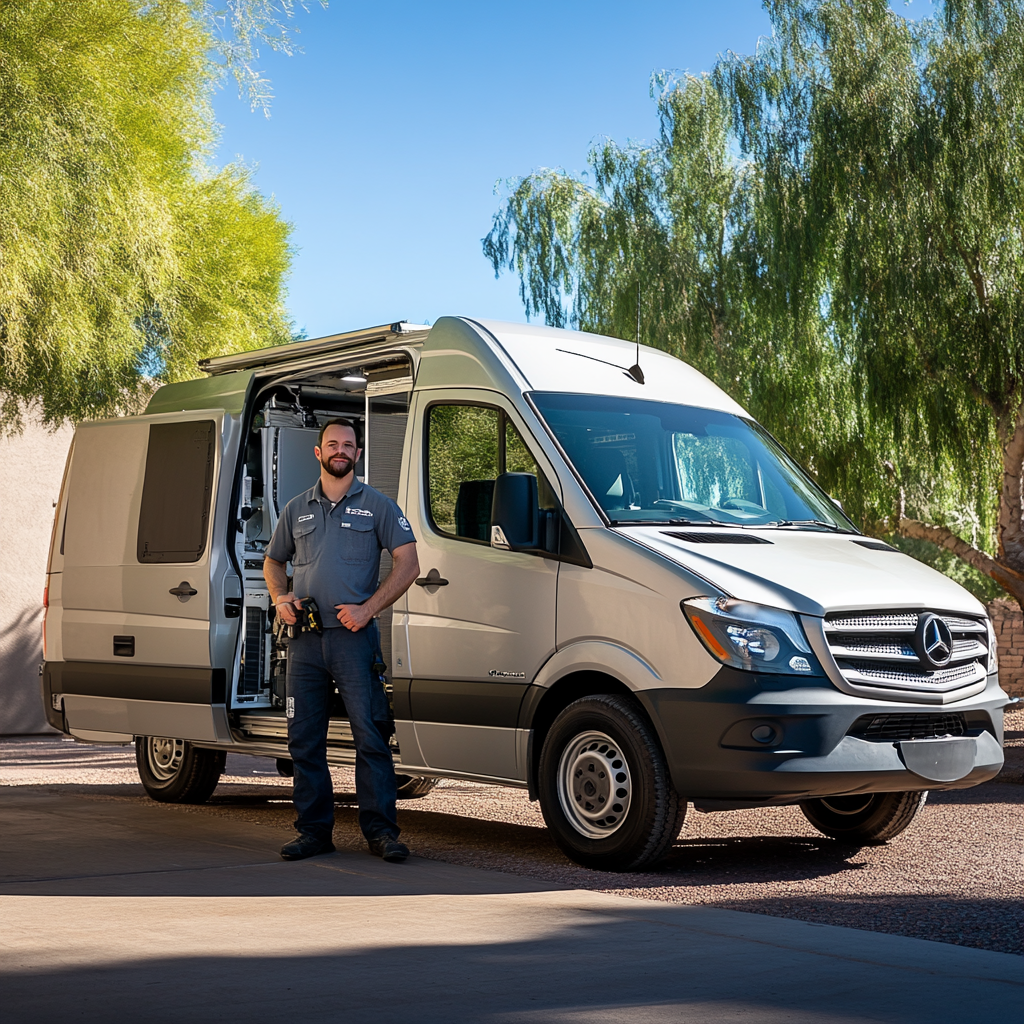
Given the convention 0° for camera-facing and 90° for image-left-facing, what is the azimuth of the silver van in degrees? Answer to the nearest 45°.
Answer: approximately 315°

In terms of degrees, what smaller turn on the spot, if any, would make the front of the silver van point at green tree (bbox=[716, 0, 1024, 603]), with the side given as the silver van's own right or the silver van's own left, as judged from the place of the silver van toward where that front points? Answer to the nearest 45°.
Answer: approximately 90° to the silver van's own left

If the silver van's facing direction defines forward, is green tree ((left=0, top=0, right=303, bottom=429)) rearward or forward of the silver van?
rearward

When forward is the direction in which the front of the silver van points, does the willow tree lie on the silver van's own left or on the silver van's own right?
on the silver van's own left
